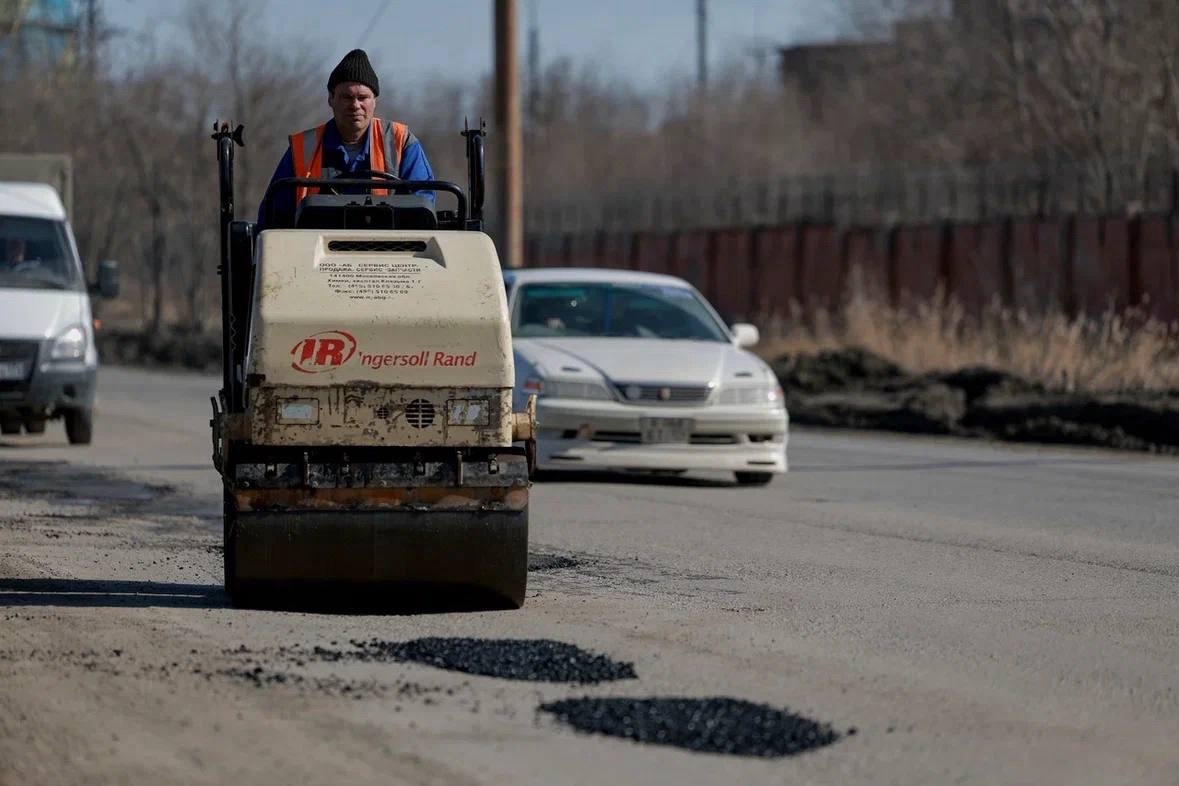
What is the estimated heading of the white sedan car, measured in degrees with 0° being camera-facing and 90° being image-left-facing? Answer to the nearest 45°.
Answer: approximately 0°

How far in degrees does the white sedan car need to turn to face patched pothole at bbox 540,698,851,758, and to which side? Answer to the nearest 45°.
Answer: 0° — it already faces it

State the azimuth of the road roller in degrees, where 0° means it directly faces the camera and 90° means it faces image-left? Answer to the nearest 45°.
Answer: approximately 0°

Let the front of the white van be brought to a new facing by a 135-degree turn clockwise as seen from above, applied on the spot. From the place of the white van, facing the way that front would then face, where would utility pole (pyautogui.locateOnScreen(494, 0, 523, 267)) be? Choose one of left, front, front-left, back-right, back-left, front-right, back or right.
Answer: right

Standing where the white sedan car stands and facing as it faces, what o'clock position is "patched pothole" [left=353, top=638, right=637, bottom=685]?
The patched pothole is roughly at 12 o'clock from the white sedan car.

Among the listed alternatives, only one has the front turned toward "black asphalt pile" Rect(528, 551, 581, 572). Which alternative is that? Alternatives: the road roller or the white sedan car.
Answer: the white sedan car

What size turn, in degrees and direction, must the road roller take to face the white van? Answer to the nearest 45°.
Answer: approximately 180°

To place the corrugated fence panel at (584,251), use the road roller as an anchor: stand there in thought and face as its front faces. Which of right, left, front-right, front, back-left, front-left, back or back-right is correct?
back
